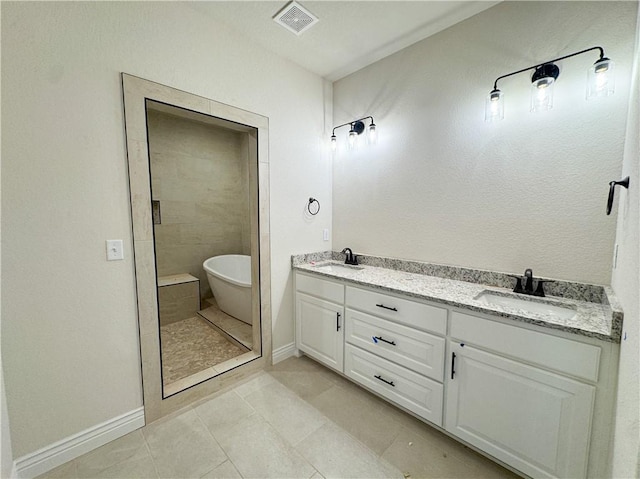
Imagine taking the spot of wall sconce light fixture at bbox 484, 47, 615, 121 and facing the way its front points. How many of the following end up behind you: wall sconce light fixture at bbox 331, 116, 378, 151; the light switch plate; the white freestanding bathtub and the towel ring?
0

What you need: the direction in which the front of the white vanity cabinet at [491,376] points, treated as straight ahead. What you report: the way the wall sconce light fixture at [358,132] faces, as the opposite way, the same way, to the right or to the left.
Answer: the same way

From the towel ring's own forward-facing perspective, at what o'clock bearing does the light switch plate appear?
The light switch plate is roughly at 3 o'clock from the towel ring.

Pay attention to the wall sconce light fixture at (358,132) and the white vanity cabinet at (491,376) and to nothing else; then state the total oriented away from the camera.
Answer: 0

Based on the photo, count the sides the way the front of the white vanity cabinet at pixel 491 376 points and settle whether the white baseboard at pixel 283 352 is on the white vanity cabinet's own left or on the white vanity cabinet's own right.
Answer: on the white vanity cabinet's own right

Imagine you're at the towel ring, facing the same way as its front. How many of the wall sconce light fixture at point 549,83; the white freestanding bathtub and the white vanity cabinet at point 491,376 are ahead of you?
2

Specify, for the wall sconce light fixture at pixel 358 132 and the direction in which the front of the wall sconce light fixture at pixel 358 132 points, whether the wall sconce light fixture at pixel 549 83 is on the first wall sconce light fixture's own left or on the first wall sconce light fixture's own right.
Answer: on the first wall sconce light fixture's own left

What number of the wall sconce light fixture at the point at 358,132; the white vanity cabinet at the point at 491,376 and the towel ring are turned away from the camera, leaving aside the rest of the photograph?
0

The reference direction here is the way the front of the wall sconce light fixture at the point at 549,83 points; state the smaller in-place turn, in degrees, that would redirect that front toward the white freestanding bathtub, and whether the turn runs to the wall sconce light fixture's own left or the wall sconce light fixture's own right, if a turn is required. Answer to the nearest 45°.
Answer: approximately 45° to the wall sconce light fixture's own right

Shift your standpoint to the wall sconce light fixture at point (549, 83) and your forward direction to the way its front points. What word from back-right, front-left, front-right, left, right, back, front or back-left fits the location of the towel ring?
front-right

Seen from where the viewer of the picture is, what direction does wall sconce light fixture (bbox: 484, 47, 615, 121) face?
facing the viewer and to the left of the viewer

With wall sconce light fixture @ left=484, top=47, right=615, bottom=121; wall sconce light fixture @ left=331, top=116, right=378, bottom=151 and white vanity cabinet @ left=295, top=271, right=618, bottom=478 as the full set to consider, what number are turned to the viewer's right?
0

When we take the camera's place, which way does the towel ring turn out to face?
facing the viewer and to the right of the viewer
